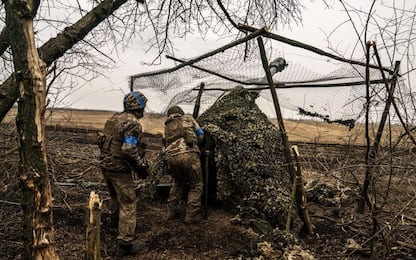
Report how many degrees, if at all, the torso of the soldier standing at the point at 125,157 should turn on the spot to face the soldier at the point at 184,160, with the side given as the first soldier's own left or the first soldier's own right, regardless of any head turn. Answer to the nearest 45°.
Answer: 0° — they already face them

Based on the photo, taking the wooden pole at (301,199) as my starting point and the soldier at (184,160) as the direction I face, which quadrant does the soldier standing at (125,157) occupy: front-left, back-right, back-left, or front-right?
front-left

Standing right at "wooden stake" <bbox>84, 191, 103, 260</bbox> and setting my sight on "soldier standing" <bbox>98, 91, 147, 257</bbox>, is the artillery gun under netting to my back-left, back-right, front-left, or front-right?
front-right

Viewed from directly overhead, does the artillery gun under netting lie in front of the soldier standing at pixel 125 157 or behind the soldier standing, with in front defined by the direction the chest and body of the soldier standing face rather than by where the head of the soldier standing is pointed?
in front

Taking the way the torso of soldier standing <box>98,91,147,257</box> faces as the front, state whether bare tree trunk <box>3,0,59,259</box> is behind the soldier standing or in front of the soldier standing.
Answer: behind

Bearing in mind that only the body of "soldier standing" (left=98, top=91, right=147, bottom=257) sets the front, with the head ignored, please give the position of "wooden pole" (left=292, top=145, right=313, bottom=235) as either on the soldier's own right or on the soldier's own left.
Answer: on the soldier's own right

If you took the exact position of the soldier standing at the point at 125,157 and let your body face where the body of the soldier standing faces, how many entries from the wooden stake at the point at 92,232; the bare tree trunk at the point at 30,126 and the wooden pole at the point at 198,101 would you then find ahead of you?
1

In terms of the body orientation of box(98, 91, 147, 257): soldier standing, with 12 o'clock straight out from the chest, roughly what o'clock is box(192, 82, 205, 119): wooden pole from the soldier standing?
The wooden pole is roughly at 12 o'clock from the soldier standing.

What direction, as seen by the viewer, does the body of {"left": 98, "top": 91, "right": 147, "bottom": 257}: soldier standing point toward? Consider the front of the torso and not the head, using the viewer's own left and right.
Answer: facing away from the viewer and to the right of the viewer

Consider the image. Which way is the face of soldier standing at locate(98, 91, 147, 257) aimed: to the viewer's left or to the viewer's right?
to the viewer's right
